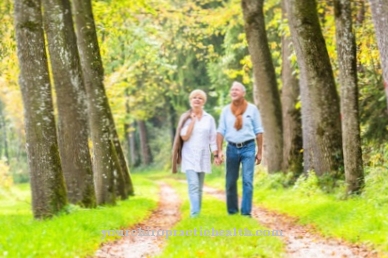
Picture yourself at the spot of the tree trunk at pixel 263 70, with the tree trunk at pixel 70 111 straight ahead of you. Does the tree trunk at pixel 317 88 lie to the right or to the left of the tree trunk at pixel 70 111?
left

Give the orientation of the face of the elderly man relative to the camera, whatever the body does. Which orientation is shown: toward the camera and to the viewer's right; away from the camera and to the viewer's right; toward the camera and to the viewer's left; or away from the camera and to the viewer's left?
toward the camera and to the viewer's left

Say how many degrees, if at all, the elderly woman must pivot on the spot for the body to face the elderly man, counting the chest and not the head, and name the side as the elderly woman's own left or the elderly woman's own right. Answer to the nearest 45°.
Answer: approximately 90° to the elderly woman's own left

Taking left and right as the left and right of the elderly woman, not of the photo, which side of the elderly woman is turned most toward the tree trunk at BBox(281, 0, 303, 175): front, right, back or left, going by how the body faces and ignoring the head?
back

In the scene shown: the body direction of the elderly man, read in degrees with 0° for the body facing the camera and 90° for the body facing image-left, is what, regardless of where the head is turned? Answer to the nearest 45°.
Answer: approximately 0°

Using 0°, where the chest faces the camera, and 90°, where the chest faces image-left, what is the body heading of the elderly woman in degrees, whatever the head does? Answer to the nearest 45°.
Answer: approximately 0°

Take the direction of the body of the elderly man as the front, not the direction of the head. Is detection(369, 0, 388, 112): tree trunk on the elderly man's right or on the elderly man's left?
on the elderly man's left

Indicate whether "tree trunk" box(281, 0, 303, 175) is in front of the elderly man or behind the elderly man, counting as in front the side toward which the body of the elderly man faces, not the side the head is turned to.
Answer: behind

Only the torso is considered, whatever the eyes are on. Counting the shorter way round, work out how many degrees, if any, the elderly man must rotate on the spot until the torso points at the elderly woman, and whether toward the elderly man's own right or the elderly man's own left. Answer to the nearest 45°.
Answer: approximately 90° to the elderly man's own right

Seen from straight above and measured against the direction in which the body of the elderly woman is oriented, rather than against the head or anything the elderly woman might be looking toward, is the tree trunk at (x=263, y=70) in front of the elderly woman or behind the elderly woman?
behind

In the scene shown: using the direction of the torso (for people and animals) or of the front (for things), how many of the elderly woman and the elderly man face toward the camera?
2

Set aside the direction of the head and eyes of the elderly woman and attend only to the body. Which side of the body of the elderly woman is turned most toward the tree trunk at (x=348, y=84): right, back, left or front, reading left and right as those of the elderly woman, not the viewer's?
left
